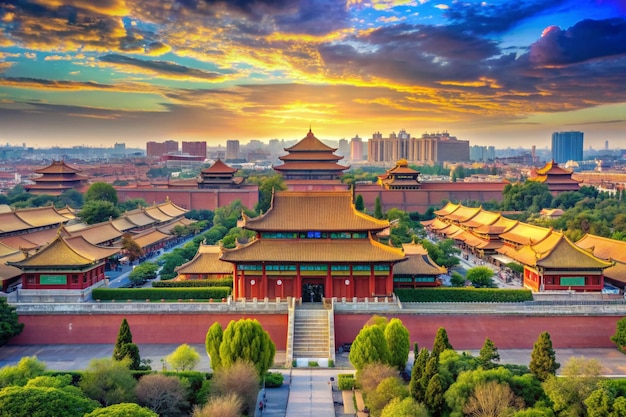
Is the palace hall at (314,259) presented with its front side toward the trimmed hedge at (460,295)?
no

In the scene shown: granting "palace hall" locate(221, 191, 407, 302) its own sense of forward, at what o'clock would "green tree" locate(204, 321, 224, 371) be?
The green tree is roughly at 1 o'clock from the palace hall.

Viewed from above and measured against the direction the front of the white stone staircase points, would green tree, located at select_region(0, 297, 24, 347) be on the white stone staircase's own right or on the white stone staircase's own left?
on the white stone staircase's own right

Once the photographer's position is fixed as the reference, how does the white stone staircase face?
facing the viewer

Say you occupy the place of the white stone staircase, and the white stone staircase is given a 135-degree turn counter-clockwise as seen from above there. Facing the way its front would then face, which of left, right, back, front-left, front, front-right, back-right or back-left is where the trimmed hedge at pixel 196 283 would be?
left

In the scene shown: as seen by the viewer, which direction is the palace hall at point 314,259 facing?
toward the camera

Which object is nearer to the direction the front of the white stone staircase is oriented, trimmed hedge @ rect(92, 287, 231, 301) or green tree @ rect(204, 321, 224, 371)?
the green tree

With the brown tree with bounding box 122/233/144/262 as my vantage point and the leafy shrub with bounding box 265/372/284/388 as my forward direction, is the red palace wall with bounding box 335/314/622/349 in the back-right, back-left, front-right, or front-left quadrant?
front-left

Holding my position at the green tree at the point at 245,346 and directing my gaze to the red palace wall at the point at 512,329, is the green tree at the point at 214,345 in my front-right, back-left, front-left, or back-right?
back-left

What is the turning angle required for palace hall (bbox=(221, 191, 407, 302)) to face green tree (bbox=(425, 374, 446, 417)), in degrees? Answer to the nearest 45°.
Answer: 0° — it already faces it

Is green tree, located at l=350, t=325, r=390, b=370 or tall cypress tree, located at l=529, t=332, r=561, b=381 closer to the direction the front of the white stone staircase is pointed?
the green tree

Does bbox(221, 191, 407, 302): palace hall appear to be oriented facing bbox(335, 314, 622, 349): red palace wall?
no

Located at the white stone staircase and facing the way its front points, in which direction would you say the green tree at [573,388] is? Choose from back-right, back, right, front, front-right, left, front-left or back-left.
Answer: front-left

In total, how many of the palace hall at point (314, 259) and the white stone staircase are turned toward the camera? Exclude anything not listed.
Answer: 2

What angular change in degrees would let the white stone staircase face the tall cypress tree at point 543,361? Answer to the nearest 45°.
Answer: approximately 45° to its left

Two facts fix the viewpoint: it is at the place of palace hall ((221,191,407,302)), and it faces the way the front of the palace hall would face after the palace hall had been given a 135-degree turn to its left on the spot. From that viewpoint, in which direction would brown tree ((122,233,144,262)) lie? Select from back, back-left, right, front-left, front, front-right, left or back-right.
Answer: left

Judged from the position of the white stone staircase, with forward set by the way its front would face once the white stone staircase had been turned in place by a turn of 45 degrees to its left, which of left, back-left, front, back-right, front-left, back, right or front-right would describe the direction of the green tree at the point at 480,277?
left

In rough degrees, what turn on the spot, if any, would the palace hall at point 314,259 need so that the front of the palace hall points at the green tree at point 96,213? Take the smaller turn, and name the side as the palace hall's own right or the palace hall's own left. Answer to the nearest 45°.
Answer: approximately 135° to the palace hall's own right

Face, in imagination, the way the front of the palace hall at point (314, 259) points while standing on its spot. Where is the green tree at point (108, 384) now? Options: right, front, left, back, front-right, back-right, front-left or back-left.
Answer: front-right

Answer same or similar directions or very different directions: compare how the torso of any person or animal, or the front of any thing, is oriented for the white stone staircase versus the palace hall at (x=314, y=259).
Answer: same or similar directions

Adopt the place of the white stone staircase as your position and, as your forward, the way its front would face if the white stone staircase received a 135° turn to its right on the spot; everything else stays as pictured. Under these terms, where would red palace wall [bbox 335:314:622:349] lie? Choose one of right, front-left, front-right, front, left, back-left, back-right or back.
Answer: back-right
